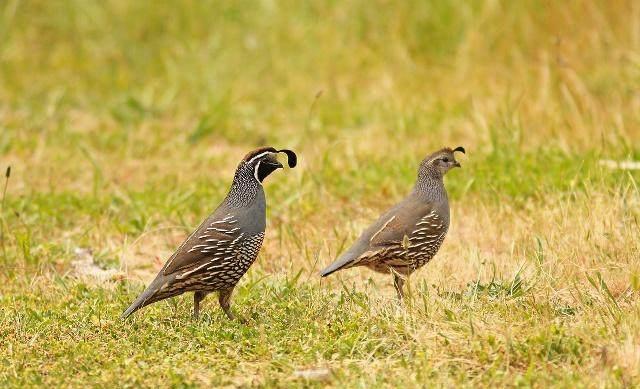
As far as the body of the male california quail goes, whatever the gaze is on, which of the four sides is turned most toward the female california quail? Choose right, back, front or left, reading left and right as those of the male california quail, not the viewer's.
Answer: front

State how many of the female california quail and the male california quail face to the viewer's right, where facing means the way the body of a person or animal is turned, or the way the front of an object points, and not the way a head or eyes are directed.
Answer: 2

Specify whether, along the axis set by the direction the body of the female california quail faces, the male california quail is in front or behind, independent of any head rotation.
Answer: behind

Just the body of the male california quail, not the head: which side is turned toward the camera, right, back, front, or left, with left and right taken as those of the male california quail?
right

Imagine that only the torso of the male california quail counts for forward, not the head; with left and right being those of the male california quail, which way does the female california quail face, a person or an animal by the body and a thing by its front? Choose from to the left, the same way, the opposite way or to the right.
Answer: the same way

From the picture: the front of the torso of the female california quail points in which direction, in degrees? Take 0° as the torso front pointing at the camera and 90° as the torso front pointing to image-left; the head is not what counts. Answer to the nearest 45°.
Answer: approximately 270°
